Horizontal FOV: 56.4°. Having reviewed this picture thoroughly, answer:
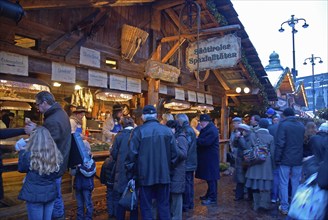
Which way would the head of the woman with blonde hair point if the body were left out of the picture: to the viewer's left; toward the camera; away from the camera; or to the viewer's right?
away from the camera

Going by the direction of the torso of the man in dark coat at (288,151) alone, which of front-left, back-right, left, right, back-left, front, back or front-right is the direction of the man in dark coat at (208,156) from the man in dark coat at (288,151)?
left

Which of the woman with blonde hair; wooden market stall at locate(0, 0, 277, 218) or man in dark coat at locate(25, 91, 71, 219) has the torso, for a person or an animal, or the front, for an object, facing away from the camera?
the woman with blonde hair

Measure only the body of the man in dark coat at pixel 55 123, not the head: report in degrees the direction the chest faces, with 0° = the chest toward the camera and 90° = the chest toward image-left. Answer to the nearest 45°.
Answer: approximately 90°

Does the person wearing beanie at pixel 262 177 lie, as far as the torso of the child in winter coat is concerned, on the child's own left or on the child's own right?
on the child's own right

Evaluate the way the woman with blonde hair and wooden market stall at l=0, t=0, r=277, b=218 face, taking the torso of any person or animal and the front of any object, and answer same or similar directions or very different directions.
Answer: very different directions

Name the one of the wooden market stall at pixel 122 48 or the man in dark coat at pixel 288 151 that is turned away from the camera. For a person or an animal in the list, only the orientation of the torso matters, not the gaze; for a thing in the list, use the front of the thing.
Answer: the man in dark coat

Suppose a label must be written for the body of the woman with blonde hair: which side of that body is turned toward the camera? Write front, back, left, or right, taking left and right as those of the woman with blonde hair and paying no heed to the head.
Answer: back

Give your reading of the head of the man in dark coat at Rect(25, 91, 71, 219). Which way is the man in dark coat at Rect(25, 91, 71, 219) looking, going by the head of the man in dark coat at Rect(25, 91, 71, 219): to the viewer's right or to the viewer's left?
to the viewer's left
